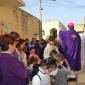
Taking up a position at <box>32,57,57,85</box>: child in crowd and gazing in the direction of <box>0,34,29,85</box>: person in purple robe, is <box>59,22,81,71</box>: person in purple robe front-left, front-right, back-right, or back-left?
back-right

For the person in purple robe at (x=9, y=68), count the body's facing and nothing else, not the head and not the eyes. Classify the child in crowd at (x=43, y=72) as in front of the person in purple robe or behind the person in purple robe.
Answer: in front

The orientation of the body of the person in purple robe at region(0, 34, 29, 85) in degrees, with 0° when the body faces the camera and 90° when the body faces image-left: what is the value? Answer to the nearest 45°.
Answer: approximately 225°

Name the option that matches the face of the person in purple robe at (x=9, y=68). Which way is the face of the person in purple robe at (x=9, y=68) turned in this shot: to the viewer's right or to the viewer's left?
to the viewer's right
